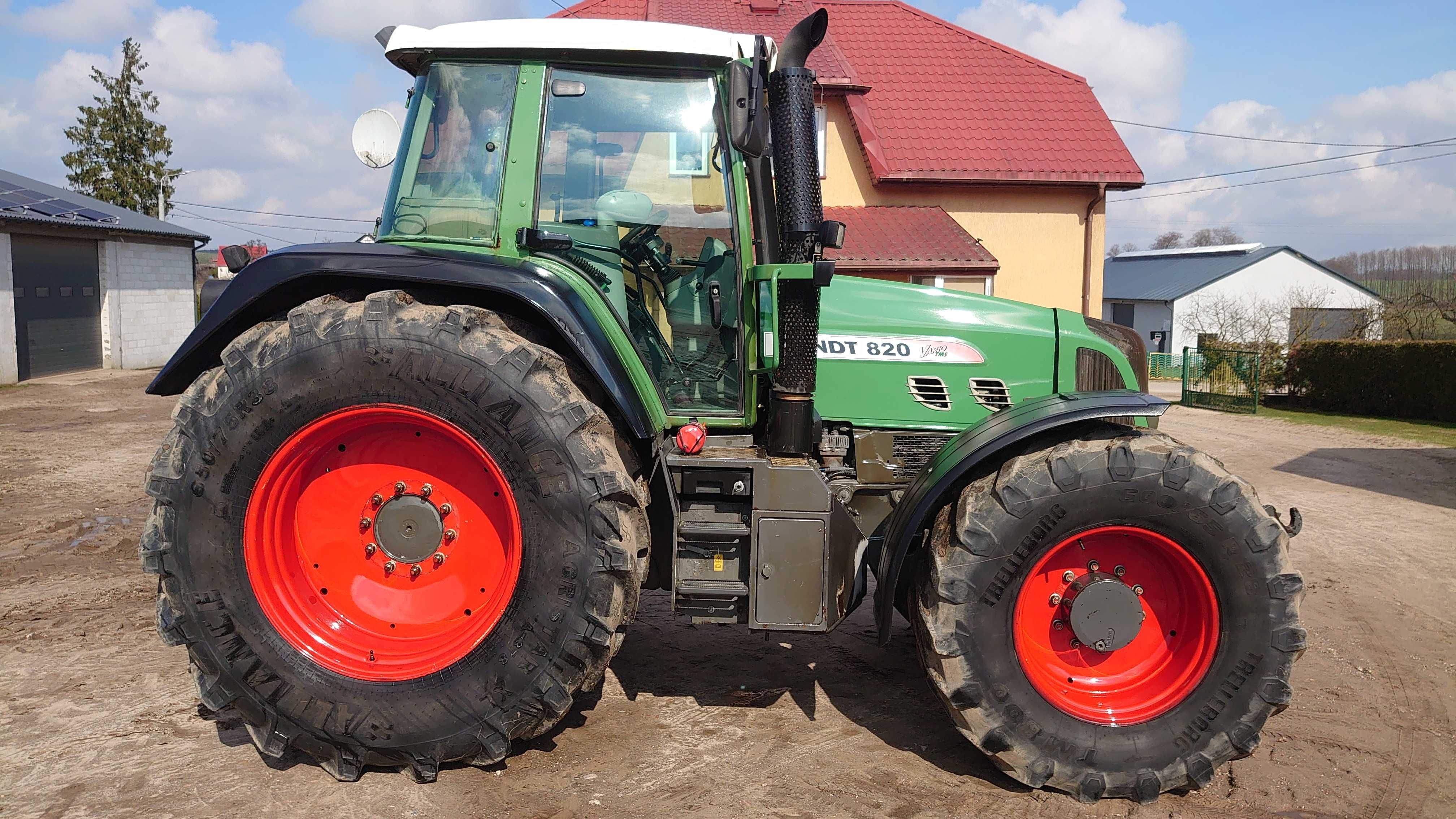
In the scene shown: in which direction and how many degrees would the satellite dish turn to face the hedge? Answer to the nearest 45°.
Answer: approximately 90° to its left

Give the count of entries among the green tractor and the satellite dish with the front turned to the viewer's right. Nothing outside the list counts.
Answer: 1

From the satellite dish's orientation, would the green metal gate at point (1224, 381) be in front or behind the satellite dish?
behind

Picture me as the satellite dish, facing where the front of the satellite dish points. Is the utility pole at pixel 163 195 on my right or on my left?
on my right

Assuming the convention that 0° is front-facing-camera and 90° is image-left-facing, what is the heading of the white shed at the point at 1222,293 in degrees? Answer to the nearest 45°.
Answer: approximately 315°

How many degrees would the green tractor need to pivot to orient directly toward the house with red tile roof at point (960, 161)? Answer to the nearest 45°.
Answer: approximately 90° to its left

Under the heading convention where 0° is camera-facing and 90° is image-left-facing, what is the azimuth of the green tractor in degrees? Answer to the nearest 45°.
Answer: approximately 270°

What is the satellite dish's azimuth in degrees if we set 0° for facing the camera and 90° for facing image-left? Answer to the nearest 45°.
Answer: approximately 45°

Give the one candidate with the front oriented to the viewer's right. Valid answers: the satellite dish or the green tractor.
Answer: the green tractor
